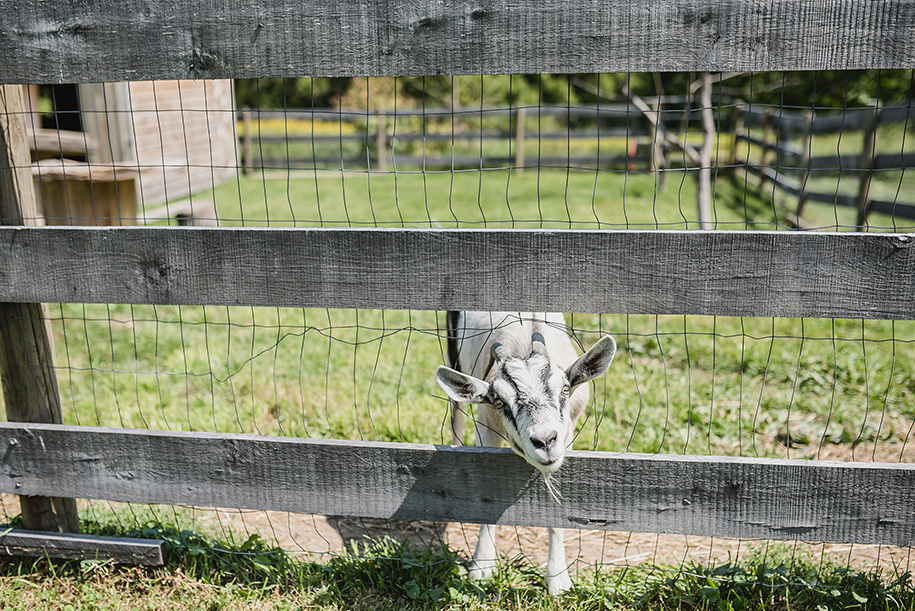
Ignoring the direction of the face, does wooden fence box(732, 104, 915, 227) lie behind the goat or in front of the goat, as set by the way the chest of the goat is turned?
behind

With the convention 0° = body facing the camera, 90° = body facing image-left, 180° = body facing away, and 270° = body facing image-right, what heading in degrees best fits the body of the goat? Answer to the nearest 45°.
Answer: approximately 0°

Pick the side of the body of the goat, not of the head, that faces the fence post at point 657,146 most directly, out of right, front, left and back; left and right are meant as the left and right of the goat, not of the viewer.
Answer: back
